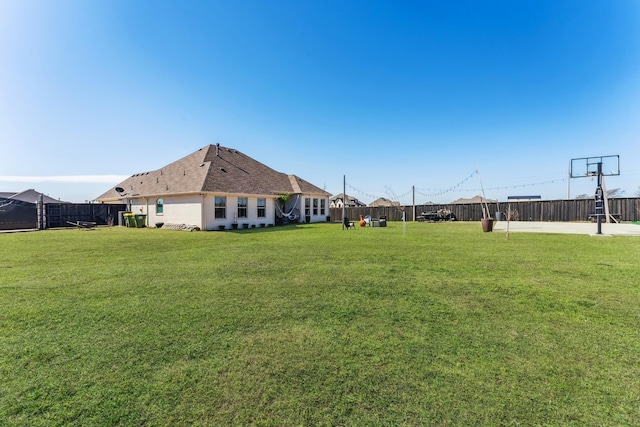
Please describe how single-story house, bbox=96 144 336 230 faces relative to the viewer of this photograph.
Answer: facing away from the viewer and to the left of the viewer
